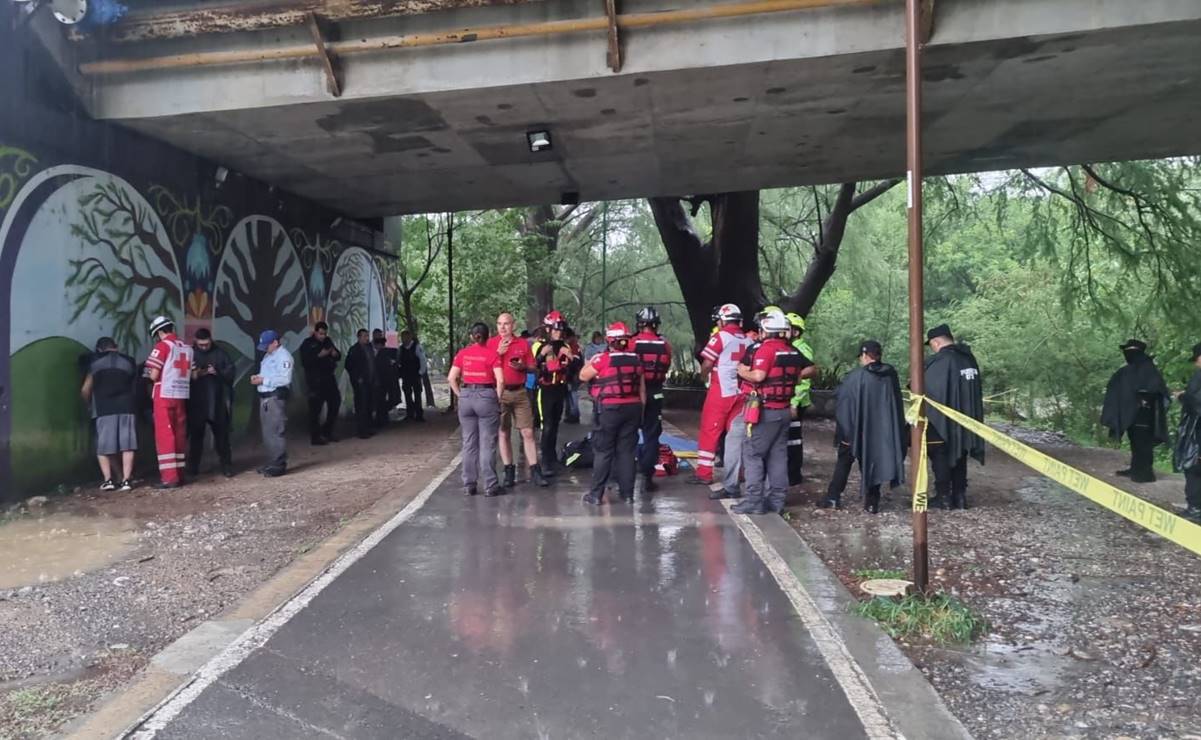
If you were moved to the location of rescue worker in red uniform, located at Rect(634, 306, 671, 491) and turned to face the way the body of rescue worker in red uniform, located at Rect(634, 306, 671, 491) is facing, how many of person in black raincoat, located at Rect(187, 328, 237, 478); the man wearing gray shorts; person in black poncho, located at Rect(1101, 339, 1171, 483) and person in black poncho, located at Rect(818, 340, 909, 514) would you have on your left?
2

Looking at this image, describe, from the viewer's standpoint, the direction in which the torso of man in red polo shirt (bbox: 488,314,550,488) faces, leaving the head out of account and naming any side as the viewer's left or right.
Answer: facing the viewer

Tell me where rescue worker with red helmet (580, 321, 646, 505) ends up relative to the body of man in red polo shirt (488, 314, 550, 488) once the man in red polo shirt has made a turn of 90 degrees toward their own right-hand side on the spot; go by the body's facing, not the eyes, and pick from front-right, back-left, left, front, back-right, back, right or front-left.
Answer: back-left

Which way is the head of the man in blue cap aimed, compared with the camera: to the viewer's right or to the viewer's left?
to the viewer's left

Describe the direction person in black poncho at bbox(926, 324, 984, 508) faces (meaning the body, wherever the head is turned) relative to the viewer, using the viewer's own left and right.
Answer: facing away from the viewer and to the left of the viewer

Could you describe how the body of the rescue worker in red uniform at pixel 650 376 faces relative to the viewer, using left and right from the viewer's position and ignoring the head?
facing away from the viewer

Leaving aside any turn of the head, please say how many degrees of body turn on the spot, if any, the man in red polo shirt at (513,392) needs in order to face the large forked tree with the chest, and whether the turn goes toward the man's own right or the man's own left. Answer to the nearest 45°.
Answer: approximately 135° to the man's own left

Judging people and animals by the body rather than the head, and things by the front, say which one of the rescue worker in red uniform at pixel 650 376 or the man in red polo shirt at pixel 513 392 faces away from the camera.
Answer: the rescue worker in red uniform

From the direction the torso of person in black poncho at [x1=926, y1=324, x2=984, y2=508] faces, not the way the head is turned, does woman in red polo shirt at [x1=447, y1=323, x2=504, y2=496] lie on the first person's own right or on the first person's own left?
on the first person's own left

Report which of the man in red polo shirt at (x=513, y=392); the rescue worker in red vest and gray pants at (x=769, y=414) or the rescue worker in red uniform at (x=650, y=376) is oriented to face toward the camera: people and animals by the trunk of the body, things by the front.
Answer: the man in red polo shirt

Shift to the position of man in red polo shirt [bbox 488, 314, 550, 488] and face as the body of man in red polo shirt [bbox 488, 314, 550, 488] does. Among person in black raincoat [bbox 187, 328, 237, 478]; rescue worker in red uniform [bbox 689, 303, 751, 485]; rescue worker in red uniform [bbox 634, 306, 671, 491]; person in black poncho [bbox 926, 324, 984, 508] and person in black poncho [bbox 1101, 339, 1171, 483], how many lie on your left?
4

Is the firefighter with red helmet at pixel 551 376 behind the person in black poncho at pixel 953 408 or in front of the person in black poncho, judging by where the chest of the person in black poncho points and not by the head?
in front

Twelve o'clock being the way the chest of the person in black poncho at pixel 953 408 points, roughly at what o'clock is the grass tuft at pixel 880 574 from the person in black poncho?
The grass tuft is roughly at 8 o'clock from the person in black poncho.

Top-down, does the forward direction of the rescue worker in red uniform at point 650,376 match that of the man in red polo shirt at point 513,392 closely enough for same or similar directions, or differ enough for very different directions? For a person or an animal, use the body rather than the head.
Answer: very different directions

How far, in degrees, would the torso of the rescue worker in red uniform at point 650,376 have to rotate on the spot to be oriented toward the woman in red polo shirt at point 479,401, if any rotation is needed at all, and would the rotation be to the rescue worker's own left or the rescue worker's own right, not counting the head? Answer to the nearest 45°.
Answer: approximately 135° to the rescue worker's own left

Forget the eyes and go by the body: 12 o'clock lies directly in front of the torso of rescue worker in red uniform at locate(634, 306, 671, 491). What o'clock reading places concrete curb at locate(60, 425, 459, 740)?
The concrete curb is roughly at 7 o'clock from the rescue worker in red uniform.

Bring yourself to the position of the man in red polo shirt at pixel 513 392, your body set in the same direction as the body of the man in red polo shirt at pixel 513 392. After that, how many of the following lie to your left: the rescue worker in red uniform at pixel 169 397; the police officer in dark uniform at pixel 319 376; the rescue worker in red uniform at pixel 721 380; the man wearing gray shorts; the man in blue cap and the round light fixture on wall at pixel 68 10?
1

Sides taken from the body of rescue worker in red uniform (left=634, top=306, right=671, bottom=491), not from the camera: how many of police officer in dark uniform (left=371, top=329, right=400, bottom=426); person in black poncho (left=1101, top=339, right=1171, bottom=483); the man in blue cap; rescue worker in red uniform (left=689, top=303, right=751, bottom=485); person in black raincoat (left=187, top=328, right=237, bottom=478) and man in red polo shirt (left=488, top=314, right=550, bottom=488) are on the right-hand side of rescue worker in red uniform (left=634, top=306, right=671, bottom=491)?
2
